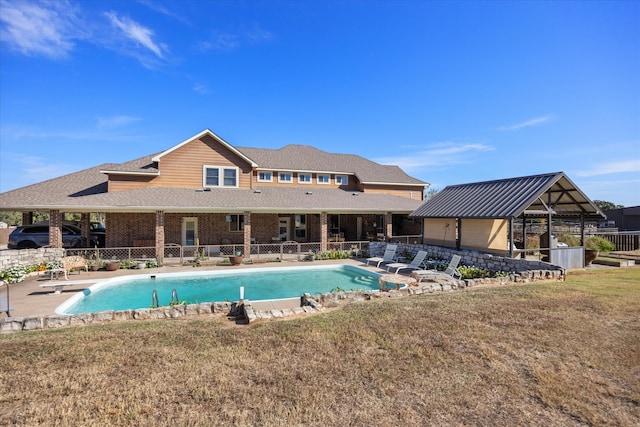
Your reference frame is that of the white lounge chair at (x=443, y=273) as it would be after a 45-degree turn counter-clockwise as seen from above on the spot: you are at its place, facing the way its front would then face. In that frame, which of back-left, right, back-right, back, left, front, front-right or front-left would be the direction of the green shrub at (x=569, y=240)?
back

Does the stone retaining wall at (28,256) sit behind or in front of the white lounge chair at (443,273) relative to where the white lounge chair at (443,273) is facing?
in front

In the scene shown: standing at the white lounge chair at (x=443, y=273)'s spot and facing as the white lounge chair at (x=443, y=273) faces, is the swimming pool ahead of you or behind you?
ahead

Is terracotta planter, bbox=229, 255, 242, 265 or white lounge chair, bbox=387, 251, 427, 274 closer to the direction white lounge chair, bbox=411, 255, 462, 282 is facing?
the terracotta planter

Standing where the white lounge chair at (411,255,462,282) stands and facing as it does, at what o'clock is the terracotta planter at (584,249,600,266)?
The terracotta planter is roughly at 5 o'clock from the white lounge chair.

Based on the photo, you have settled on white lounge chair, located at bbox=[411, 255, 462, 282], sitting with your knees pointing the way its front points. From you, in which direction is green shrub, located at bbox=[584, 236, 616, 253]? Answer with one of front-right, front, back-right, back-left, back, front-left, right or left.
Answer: back-right

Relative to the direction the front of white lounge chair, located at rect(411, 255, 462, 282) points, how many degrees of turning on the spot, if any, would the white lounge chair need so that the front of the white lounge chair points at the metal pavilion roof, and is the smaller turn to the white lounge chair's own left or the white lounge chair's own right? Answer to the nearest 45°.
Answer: approximately 135° to the white lounge chair's own right

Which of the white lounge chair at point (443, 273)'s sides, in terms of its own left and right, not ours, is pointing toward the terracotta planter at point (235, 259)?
front

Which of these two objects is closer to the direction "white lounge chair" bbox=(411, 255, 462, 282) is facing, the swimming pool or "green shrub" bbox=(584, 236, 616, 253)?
the swimming pool

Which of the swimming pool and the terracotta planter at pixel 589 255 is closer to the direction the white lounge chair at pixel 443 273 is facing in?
the swimming pool

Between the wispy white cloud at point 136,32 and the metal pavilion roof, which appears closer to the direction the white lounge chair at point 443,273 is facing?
the wispy white cloud

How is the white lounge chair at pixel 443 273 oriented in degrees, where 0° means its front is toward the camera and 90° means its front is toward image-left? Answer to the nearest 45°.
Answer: approximately 90°
